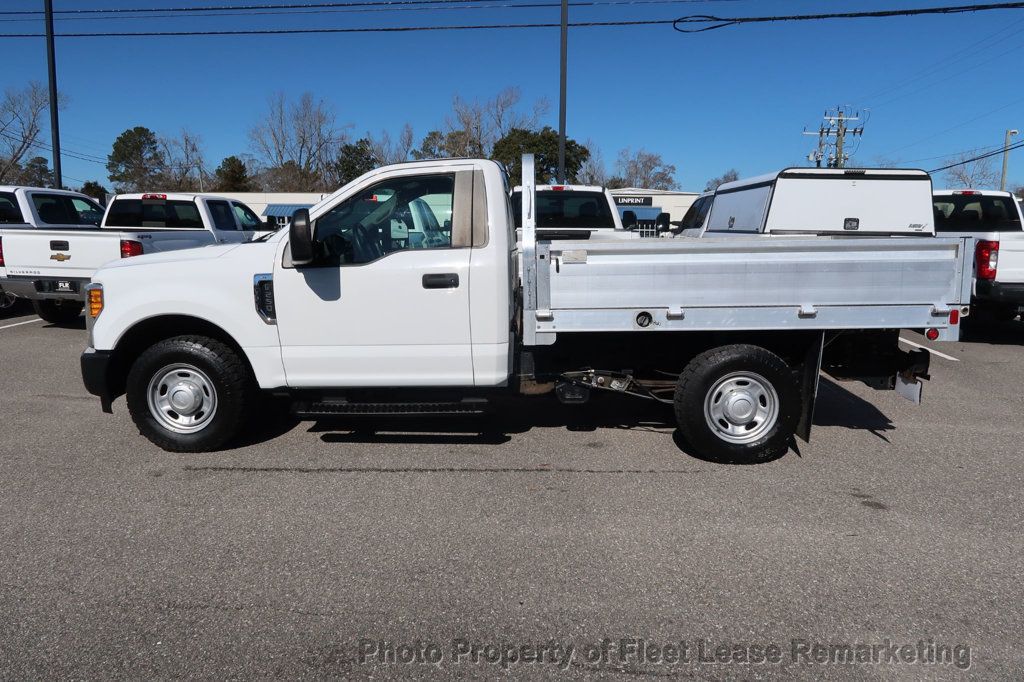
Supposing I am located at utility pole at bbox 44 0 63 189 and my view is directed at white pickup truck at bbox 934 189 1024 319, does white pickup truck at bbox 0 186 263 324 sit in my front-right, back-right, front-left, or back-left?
front-right

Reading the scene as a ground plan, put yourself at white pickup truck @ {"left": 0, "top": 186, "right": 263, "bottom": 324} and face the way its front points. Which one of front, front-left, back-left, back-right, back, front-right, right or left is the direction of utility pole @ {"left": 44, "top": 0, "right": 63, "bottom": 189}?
front-left

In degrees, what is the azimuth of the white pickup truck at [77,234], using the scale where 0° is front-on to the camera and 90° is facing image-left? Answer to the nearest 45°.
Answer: approximately 225°

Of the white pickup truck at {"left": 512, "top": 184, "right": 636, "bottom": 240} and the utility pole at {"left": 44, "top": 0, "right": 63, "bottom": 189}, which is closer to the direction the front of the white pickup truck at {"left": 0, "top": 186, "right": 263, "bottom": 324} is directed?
the utility pole

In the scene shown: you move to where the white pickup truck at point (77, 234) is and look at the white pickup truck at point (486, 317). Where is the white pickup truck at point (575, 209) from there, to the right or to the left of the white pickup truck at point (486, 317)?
left

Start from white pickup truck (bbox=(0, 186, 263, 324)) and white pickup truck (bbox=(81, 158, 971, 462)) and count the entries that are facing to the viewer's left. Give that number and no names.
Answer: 1

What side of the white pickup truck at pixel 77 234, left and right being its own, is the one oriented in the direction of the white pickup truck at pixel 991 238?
right

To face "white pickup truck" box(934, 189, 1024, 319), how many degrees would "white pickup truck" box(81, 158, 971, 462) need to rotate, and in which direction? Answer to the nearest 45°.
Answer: approximately 135° to its right

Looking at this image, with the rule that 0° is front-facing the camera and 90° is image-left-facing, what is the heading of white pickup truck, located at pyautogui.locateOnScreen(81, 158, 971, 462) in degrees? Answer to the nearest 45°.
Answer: approximately 90°

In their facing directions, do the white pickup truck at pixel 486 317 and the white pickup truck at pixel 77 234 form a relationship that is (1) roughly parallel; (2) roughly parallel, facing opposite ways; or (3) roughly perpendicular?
roughly perpendicular

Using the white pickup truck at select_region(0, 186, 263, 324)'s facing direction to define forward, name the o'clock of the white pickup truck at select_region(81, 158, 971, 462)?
the white pickup truck at select_region(81, 158, 971, 462) is roughly at 4 o'clock from the white pickup truck at select_region(0, 186, 263, 324).

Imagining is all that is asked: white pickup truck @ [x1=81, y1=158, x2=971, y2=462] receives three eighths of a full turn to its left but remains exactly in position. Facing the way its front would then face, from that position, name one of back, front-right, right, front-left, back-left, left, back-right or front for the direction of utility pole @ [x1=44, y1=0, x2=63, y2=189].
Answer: back

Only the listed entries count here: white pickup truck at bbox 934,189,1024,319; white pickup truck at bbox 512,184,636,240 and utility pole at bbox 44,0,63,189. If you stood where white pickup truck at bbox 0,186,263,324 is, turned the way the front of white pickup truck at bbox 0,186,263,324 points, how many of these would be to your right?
2

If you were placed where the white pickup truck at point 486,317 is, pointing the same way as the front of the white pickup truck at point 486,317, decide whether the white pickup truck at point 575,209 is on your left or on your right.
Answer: on your right

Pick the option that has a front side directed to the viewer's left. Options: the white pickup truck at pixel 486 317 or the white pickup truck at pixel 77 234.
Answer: the white pickup truck at pixel 486 317

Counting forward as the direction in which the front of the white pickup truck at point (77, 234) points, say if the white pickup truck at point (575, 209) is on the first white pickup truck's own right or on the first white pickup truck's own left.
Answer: on the first white pickup truck's own right
